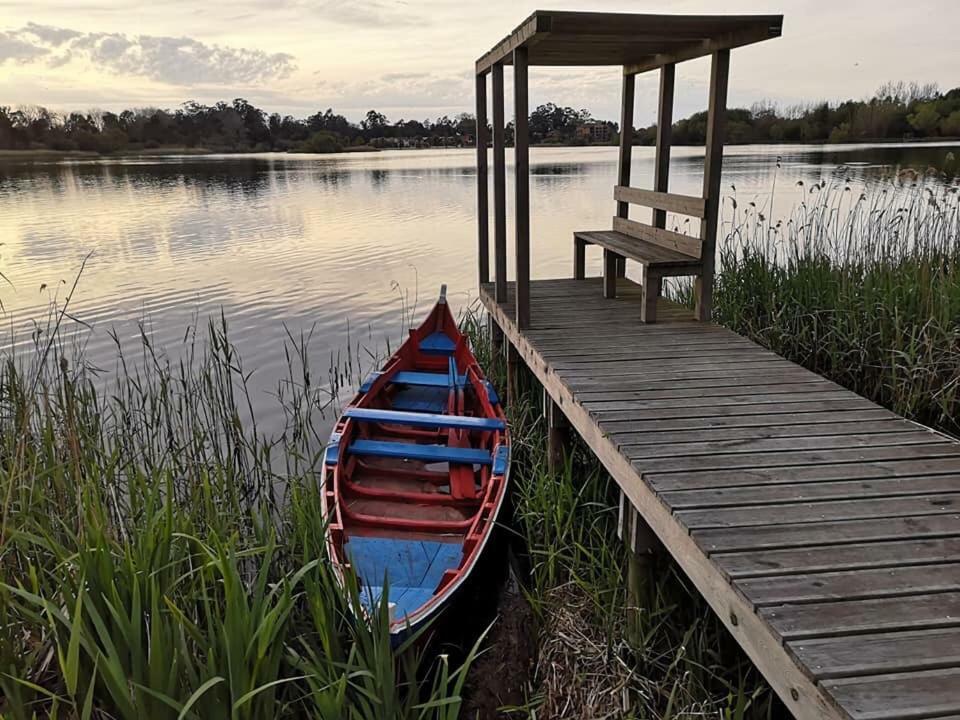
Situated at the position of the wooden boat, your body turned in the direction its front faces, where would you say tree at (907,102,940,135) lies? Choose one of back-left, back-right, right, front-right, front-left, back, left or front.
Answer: front-right

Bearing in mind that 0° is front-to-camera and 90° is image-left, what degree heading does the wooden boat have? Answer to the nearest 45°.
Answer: approximately 180°

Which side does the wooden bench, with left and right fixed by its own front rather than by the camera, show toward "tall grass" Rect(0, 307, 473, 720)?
front

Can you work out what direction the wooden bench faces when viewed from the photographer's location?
facing the viewer and to the left of the viewer

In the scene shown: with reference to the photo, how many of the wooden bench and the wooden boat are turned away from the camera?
1

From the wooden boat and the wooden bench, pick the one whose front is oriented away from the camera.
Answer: the wooden boat
